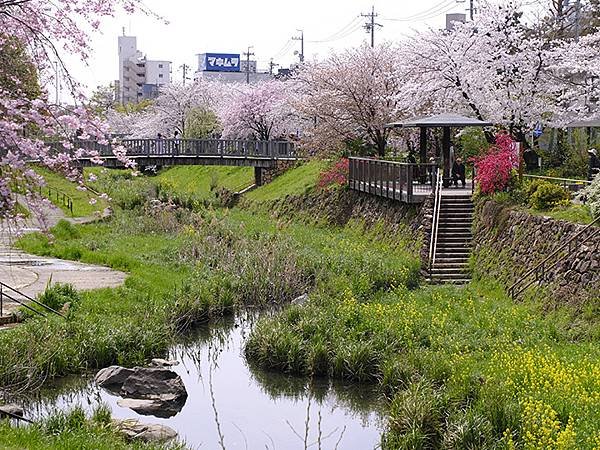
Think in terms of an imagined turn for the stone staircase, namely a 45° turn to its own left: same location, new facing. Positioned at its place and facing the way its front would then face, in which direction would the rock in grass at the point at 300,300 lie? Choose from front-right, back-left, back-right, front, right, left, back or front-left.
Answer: right

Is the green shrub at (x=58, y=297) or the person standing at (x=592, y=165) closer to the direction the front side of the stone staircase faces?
the green shrub

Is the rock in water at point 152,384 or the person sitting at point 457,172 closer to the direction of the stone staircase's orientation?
the rock in water

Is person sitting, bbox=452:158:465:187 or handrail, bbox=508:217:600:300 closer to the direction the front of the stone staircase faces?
the handrail

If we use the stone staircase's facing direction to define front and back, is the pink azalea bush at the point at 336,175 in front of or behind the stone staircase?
behind

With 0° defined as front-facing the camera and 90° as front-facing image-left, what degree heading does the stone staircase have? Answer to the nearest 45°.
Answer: approximately 0°

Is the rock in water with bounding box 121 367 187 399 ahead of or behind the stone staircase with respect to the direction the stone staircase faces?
ahead

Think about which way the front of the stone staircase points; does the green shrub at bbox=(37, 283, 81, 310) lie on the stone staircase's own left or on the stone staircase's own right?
on the stone staircase's own right

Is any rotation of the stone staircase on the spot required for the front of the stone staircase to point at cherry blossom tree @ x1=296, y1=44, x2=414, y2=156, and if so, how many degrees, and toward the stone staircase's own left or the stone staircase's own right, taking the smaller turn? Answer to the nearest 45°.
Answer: approximately 180°

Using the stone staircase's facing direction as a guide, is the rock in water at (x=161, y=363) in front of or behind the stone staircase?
in front

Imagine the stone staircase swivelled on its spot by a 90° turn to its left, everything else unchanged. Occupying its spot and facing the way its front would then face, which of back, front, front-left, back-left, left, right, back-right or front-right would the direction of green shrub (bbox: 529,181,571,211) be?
front-right

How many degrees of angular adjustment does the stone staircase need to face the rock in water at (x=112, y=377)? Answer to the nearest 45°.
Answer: approximately 45° to its right
